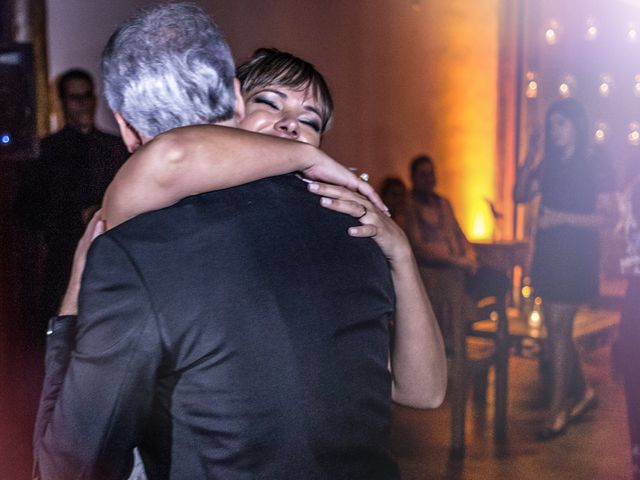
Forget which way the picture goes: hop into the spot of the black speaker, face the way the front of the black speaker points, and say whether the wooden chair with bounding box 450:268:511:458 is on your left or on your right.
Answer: on your left

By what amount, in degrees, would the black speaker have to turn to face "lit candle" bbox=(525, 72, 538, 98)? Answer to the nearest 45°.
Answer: approximately 135° to its left

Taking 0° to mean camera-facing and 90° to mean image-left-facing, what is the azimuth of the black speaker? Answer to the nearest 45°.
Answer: approximately 0°

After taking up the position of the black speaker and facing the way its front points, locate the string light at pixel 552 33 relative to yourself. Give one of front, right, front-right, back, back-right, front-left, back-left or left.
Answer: back-left

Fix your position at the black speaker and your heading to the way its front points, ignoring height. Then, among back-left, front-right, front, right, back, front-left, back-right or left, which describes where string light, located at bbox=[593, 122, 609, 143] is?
back-left

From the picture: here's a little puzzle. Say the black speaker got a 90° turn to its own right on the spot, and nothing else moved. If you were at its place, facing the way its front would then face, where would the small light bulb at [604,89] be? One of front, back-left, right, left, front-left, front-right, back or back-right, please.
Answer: back-right

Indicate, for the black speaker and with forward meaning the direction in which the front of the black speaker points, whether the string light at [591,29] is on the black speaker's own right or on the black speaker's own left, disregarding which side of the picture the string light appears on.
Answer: on the black speaker's own left

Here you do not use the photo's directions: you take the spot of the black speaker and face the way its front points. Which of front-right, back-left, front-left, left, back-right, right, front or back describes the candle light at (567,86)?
back-left
